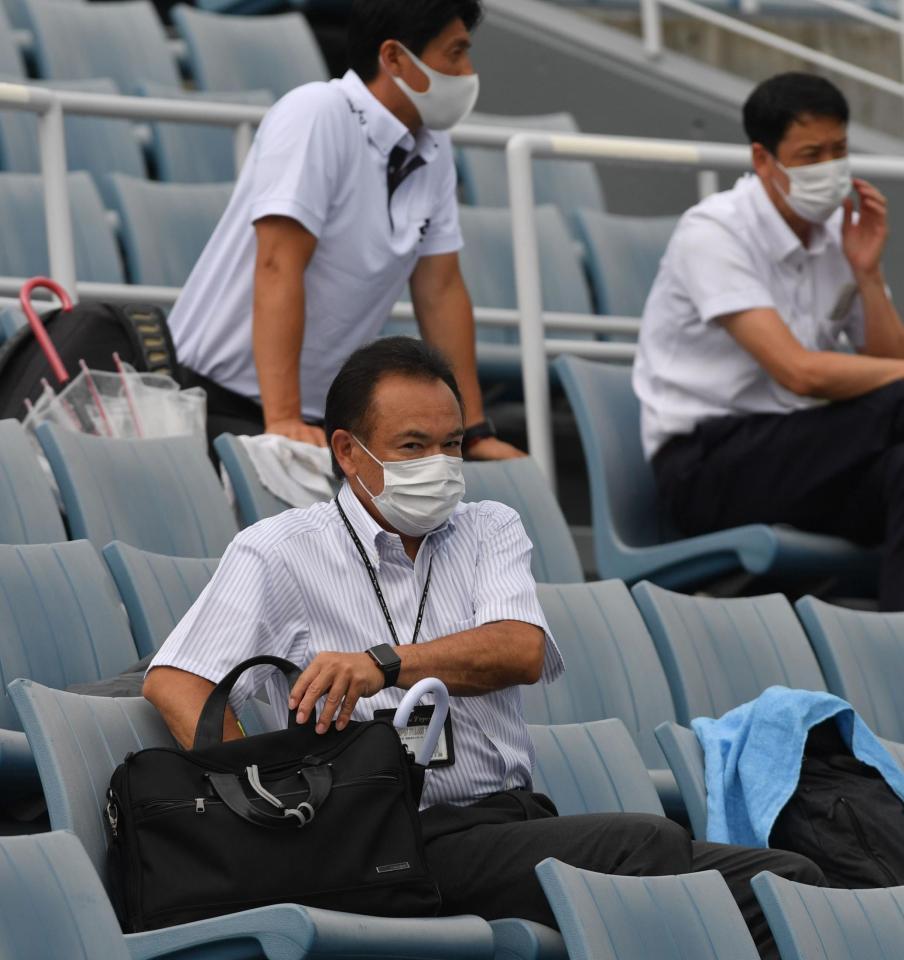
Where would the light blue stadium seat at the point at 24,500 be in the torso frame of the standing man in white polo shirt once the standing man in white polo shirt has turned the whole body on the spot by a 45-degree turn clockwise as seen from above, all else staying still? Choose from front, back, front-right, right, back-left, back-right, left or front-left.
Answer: front-right

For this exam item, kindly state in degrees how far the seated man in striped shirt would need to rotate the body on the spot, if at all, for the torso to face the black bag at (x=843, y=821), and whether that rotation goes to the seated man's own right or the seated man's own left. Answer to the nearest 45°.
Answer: approximately 45° to the seated man's own left

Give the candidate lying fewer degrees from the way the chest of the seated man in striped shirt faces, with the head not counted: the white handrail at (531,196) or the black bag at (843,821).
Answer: the black bag

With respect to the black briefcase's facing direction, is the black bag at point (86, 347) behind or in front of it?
behind

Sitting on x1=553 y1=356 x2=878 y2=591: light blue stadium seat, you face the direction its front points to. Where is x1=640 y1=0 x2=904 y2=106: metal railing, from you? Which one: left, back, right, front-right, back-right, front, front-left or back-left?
back-left

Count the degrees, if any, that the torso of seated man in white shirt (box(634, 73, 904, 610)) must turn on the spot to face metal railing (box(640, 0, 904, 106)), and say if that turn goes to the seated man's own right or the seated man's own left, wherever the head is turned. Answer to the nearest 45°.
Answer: approximately 135° to the seated man's own left

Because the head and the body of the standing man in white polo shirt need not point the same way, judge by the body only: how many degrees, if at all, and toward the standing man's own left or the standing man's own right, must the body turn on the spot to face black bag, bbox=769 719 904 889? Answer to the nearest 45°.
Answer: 0° — they already face it

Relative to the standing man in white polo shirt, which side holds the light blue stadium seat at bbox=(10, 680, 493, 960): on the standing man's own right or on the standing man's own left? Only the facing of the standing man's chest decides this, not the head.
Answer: on the standing man's own right
